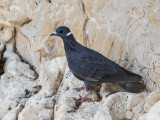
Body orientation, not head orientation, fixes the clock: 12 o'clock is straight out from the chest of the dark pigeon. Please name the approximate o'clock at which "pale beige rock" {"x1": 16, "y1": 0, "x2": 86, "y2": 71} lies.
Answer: The pale beige rock is roughly at 2 o'clock from the dark pigeon.

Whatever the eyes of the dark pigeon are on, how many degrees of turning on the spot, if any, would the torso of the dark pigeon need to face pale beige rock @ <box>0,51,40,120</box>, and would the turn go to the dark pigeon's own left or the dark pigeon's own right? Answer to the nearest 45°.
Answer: approximately 45° to the dark pigeon's own right

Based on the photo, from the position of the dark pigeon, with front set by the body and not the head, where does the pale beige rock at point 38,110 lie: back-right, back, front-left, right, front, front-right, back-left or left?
front

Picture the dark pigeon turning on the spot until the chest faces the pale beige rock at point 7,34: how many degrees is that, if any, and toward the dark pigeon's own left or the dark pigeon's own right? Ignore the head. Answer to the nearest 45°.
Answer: approximately 45° to the dark pigeon's own right

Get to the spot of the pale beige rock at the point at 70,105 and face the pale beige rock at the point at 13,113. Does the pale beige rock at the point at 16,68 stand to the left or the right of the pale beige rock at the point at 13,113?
right

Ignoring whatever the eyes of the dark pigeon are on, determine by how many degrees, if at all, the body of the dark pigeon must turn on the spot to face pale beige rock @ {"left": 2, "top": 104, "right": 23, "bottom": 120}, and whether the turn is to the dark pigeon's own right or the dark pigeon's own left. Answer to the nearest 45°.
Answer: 0° — it already faces it

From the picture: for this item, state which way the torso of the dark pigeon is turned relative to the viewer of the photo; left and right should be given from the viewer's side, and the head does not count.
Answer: facing to the left of the viewer
